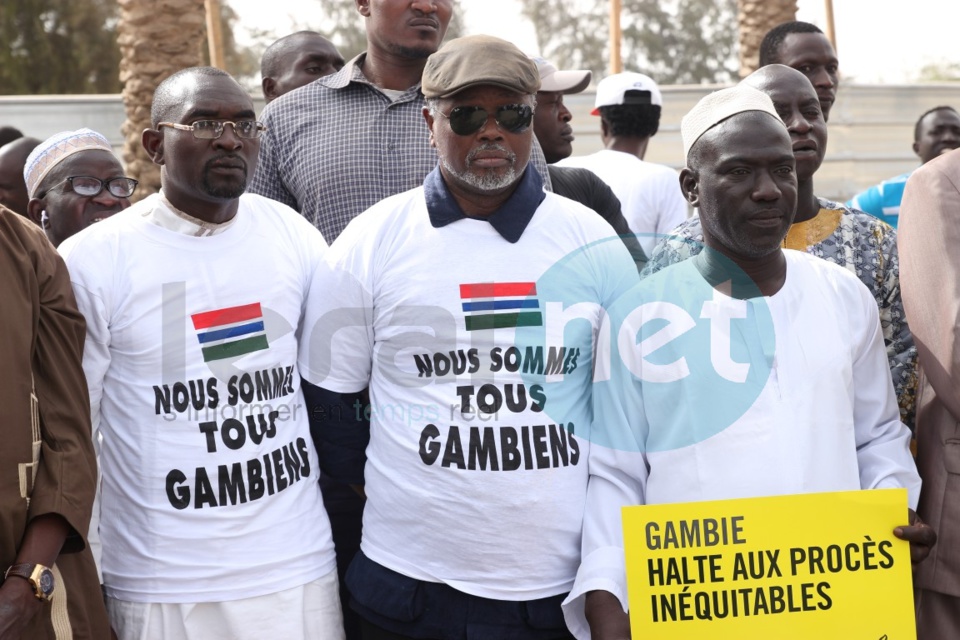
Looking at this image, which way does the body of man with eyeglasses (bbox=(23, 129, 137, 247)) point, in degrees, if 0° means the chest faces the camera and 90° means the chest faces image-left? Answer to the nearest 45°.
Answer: approximately 315°

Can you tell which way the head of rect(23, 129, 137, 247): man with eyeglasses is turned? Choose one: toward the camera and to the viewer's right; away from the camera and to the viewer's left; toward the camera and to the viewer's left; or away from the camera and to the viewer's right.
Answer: toward the camera and to the viewer's right

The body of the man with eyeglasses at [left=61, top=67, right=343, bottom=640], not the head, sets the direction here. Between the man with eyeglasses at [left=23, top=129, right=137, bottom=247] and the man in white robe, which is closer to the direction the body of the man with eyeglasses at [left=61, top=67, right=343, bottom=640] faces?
the man in white robe

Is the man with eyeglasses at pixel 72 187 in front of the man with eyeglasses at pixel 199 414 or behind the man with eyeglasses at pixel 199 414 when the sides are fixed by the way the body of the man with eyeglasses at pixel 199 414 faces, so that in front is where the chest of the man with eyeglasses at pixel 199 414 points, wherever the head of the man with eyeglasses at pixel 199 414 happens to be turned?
behind
